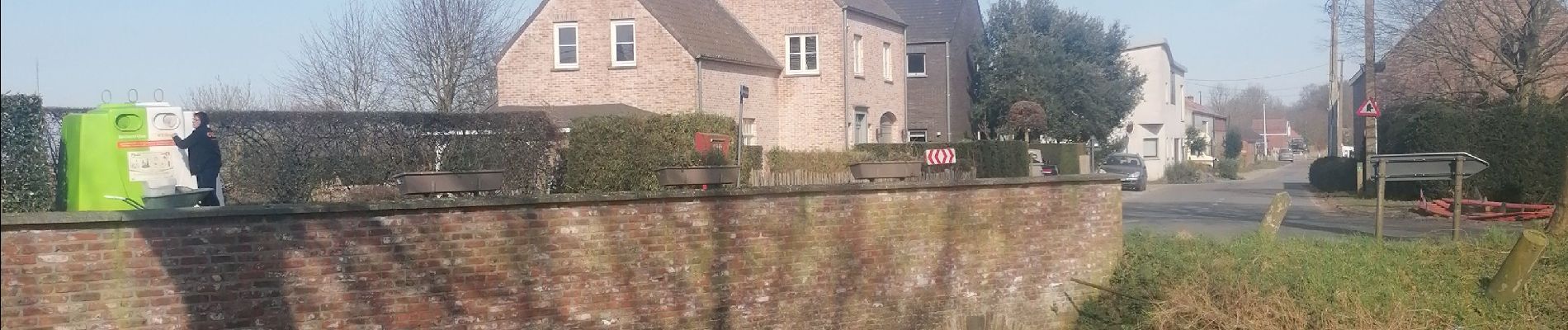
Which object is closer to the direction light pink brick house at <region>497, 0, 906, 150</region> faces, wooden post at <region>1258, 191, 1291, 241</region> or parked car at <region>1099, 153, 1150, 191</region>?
the wooden post

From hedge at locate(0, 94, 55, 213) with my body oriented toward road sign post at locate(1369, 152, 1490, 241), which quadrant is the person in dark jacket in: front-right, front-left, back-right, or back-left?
front-left

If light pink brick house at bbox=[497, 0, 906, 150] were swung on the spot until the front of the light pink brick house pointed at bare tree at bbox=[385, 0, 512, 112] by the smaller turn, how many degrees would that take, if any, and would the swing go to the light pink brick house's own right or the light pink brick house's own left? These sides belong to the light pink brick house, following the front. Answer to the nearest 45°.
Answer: approximately 135° to the light pink brick house's own right

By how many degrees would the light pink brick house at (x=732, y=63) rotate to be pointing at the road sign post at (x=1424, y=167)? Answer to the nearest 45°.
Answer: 0° — it already faces it

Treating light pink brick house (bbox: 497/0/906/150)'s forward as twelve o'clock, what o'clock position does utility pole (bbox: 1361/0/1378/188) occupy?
The utility pole is roughly at 11 o'clock from the light pink brick house.

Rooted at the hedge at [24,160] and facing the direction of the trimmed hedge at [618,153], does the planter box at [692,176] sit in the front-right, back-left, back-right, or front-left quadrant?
front-right

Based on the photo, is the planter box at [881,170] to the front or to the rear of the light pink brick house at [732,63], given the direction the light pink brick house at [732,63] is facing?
to the front

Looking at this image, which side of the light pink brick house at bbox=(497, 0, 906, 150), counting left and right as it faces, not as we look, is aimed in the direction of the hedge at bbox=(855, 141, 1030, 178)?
front

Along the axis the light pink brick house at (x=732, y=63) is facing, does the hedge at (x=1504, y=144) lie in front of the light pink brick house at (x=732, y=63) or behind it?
in front

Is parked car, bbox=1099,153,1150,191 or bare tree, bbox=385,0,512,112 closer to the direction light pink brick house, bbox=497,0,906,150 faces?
the parked car

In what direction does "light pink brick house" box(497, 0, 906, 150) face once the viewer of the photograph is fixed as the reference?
facing the viewer and to the right of the viewer

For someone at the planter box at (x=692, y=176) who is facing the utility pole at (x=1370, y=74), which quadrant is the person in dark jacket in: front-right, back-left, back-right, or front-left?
back-left
